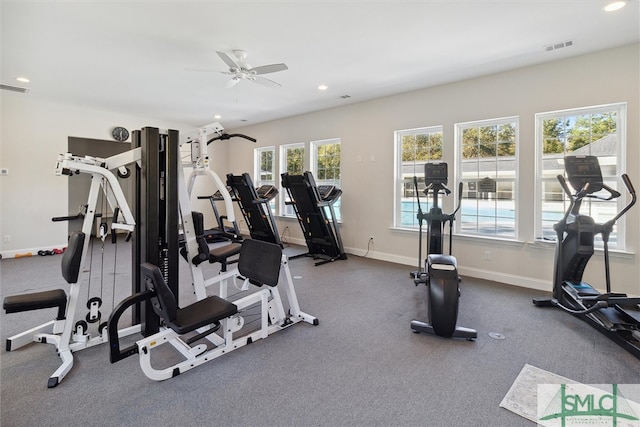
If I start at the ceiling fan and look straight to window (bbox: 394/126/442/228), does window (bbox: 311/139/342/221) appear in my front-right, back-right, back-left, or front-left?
front-left

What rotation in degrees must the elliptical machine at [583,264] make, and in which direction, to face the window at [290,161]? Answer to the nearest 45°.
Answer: approximately 45° to its left

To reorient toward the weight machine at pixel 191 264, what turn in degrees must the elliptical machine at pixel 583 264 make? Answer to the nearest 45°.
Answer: approximately 90° to its left

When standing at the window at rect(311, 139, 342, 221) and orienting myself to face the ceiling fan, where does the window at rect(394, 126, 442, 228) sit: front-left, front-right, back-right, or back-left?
front-left

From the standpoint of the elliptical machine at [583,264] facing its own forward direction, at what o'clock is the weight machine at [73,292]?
The weight machine is roughly at 9 o'clock from the elliptical machine.

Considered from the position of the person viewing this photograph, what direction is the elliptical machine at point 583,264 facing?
facing away from the viewer and to the left of the viewer
